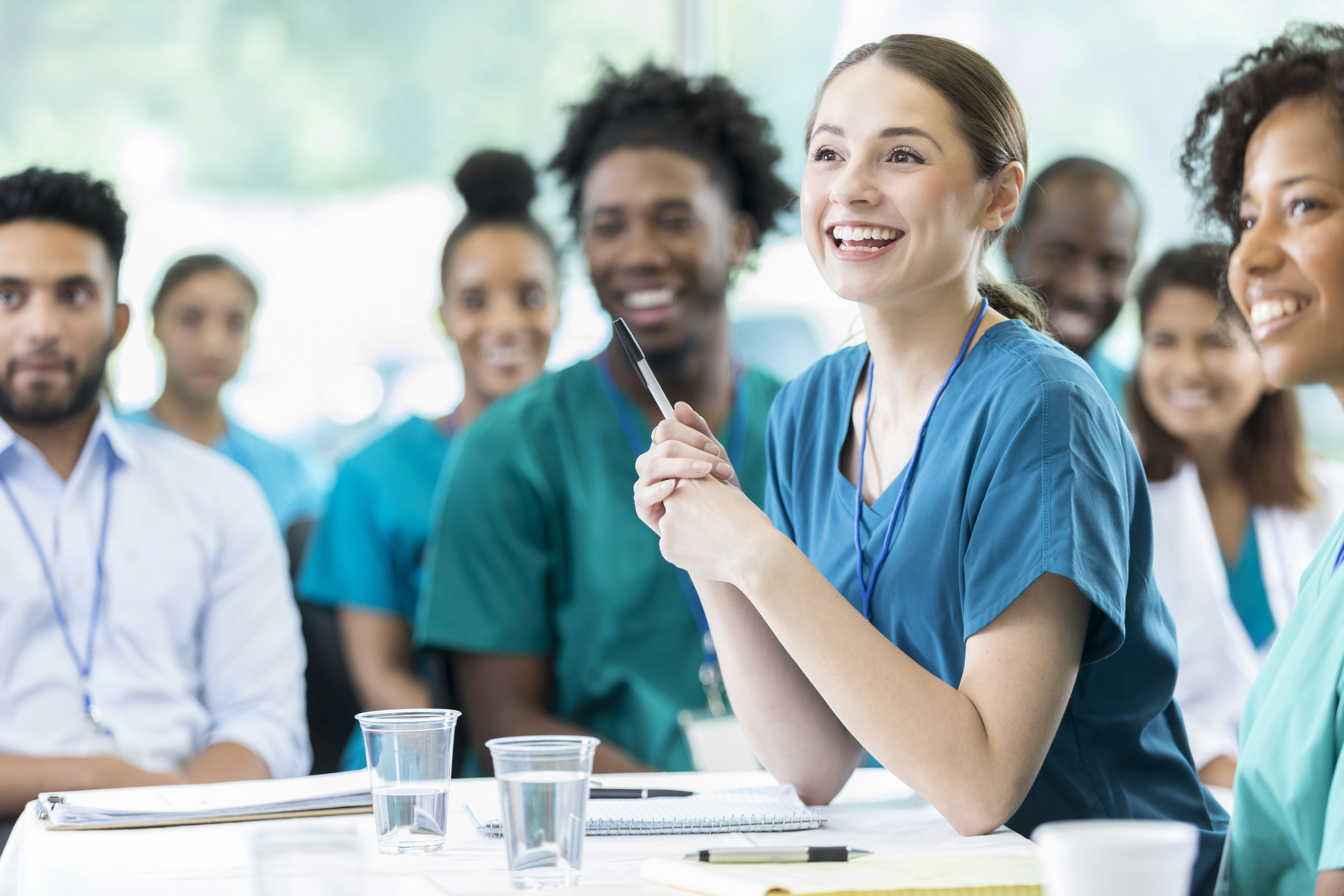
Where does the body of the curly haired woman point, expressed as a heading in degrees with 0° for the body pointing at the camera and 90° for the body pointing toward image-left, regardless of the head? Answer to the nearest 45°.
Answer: approximately 45°

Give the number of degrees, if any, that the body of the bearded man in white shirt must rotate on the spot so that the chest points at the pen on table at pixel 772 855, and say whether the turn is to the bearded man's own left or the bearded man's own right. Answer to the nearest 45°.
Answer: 0° — they already face it

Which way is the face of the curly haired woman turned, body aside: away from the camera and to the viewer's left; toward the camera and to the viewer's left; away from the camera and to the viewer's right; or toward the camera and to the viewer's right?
toward the camera and to the viewer's left

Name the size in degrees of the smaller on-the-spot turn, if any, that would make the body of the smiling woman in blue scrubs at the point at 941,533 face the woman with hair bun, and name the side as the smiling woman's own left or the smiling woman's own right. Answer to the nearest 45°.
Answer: approximately 90° to the smiling woman's own right

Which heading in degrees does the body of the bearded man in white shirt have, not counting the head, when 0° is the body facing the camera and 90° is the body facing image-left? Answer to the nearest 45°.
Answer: approximately 0°

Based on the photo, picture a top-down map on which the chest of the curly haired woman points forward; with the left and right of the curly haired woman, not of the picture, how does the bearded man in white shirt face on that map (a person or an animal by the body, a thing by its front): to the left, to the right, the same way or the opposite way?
to the left

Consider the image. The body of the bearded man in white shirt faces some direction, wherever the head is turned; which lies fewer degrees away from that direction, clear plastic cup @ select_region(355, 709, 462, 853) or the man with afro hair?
the clear plastic cup
